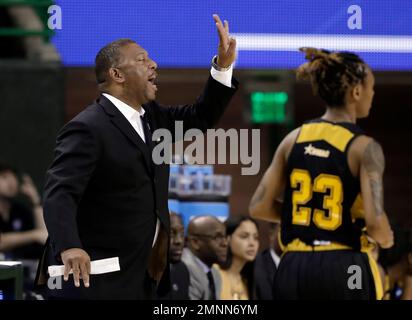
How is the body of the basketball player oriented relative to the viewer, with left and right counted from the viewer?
facing away from the viewer and to the right of the viewer

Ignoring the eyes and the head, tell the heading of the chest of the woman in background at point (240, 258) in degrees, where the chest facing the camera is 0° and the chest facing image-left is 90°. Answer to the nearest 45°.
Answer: approximately 315°

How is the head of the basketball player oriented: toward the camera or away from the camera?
away from the camera

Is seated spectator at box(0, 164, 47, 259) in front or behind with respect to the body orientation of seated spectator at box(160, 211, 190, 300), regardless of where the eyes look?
behind

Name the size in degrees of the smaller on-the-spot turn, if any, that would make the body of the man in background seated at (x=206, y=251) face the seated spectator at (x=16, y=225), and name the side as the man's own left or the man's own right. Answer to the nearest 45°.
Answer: approximately 135° to the man's own right

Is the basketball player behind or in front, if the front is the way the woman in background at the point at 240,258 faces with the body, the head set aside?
in front

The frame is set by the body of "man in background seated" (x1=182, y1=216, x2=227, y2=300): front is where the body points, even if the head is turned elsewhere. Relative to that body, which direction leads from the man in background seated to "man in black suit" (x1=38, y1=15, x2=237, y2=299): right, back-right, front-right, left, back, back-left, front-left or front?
front-right

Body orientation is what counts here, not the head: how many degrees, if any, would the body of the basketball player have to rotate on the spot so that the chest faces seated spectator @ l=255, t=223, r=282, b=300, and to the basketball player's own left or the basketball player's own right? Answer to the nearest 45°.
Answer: approximately 45° to the basketball player's own left

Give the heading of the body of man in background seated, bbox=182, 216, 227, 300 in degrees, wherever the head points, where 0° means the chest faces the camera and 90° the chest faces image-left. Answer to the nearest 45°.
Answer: approximately 315°

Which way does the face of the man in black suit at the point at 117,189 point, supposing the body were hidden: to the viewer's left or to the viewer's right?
to the viewer's right

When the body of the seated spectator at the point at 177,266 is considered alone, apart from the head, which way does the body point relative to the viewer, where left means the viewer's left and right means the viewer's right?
facing the viewer and to the right of the viewer

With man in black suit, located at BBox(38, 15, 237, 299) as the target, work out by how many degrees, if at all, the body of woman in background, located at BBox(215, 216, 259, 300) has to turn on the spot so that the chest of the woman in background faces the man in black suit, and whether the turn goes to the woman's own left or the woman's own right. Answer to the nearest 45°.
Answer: approximately 45° to the woman's own right

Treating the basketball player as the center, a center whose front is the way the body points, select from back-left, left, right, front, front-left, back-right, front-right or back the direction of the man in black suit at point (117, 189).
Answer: back-left
